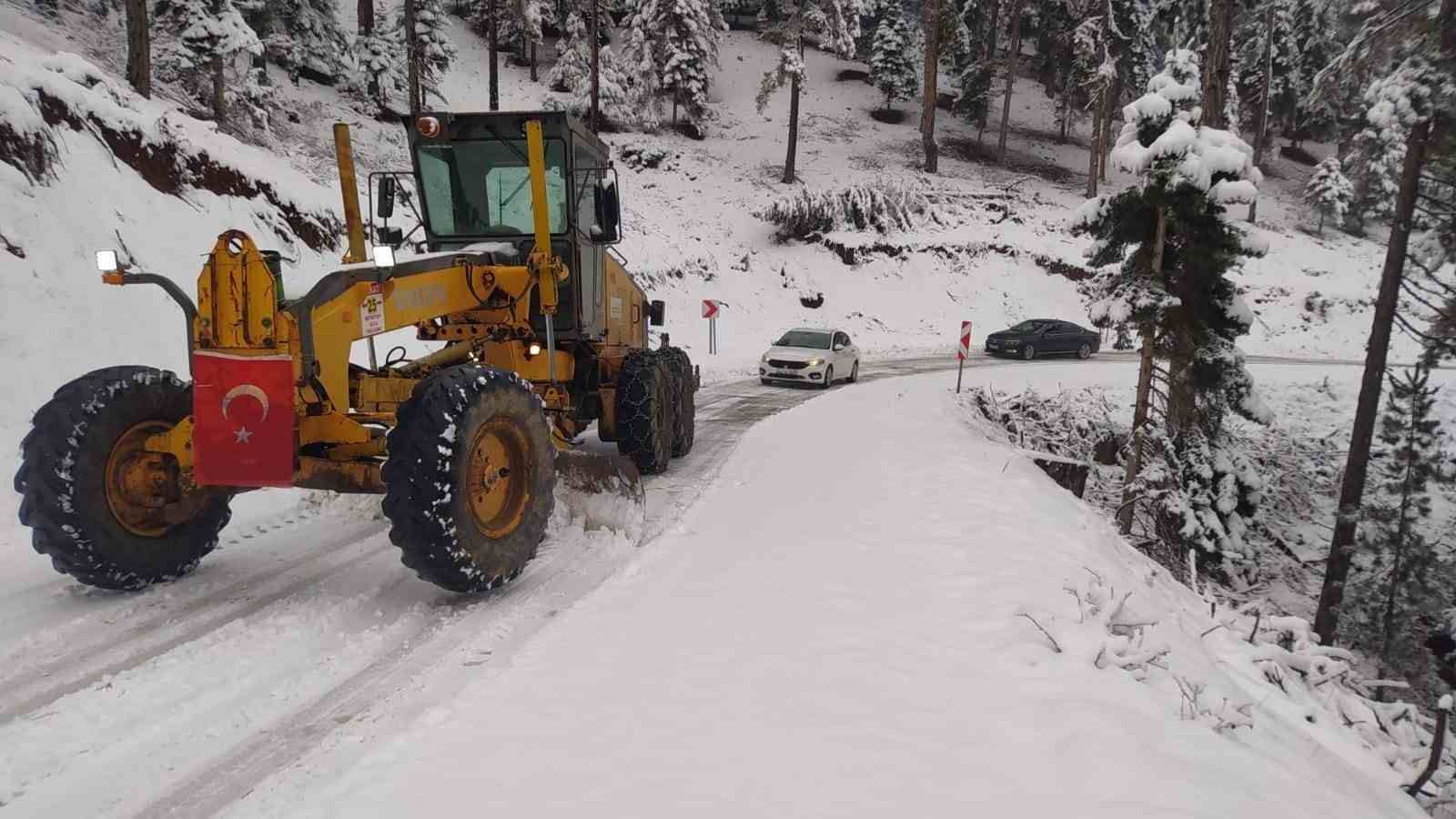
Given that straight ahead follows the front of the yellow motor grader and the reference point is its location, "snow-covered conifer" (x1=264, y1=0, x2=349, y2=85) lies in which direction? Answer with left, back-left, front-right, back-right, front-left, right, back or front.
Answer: back-right

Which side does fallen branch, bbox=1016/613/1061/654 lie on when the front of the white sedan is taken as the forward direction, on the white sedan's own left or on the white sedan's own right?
on the white sedan's own left

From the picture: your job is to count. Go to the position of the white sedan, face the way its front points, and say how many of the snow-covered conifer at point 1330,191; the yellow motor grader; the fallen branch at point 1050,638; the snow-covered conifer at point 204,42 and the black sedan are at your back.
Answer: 2

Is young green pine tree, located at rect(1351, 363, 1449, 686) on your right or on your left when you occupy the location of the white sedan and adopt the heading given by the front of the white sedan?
on your left

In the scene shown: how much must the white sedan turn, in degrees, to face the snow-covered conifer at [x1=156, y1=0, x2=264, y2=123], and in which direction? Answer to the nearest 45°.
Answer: approximately 45° to its right

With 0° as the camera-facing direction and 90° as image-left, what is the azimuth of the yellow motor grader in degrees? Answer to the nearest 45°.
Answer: approximately 45°

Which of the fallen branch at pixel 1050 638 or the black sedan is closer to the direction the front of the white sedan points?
the fallen branch

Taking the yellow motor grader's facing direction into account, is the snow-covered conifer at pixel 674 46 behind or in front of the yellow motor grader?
behind

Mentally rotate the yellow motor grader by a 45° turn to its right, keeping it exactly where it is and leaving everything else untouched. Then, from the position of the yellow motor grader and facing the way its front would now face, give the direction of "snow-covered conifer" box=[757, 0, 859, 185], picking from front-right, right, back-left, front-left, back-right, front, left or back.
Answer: back-right

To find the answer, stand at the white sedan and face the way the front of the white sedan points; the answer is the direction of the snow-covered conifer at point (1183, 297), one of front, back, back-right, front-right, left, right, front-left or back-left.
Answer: left

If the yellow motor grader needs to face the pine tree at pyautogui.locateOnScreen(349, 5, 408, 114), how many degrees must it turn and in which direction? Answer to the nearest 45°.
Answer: approximately 135° to its right

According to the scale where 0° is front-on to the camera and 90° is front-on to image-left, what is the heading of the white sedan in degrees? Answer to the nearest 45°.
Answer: approximately 45°

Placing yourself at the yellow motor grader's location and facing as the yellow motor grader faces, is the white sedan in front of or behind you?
behind
